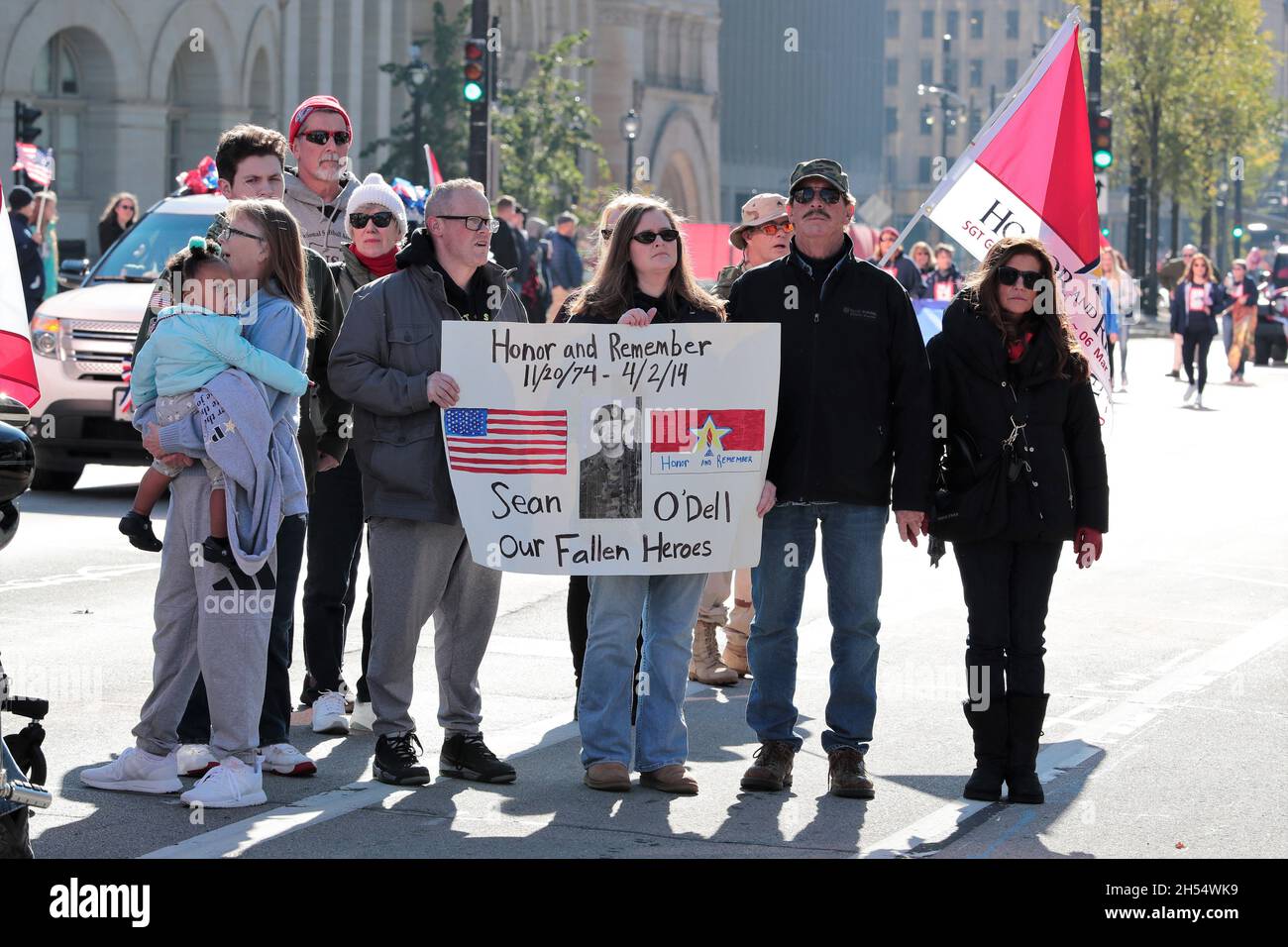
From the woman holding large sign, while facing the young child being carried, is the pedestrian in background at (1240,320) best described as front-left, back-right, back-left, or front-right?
back-right

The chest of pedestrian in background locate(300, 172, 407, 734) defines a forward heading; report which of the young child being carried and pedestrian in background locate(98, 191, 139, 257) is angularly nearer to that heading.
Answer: the young child being carried

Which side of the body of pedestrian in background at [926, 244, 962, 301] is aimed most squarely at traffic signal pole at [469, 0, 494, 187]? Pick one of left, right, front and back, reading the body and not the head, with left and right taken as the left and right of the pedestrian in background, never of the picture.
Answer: right

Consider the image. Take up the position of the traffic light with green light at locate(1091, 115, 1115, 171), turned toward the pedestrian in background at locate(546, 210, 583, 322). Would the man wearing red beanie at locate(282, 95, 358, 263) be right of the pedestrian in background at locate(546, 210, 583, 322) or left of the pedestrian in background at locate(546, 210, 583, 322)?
left

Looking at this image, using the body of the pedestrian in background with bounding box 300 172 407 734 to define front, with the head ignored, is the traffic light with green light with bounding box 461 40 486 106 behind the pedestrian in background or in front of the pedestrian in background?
behind

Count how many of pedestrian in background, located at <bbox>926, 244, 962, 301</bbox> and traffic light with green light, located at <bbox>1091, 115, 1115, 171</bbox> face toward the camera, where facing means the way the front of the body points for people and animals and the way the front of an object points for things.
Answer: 2

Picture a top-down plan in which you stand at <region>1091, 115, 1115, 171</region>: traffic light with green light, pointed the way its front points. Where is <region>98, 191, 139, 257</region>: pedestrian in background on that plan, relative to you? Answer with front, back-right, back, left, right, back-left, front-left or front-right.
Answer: front-right

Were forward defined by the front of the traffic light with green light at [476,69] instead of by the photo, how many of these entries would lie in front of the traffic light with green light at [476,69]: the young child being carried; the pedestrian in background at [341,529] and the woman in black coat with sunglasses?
3
